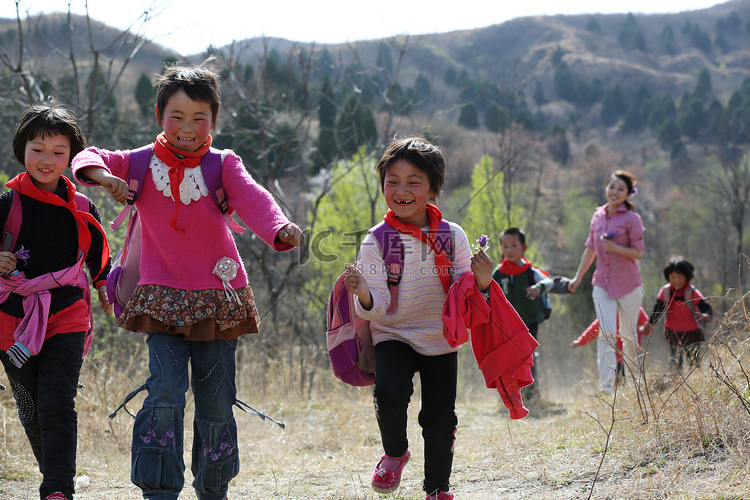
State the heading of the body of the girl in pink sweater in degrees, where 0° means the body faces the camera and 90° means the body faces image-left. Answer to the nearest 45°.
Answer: approximately 0°

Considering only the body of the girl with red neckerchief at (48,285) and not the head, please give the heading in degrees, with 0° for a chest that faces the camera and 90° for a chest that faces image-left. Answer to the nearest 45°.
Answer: approximately 0°

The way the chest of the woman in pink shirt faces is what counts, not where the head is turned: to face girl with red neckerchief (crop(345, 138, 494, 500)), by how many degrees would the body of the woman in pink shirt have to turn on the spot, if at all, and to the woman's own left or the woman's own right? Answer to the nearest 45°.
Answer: approximately 45° to the woman's own left

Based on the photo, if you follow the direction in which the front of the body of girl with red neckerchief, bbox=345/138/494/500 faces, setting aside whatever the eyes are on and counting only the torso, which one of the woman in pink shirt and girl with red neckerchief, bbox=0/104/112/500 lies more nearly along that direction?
the girl with red neckerchief

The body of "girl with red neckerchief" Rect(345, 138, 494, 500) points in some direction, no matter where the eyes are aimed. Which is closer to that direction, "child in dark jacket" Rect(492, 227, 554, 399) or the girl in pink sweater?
the girl in pink sweater

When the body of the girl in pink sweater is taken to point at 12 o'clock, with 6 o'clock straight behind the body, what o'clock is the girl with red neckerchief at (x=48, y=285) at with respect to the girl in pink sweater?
The girl with red neckerchief is roughly at 4 o'clock from the girl in pink sweater.

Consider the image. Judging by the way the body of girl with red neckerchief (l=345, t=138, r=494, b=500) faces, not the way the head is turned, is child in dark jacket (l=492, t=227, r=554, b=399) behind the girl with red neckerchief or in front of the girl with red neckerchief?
behind
